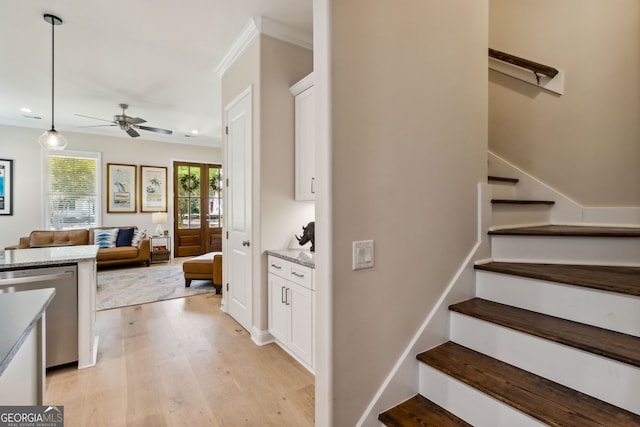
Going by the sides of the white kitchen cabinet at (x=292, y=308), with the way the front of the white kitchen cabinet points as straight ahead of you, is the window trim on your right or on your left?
on your right

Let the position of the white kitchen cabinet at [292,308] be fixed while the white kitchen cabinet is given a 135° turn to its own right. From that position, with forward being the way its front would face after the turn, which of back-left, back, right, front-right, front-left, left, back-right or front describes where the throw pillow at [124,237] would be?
front-left

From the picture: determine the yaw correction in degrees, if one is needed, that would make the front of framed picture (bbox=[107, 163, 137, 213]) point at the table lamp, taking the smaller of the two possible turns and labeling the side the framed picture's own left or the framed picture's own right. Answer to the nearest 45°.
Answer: approximately 45° to the framed picture's own left

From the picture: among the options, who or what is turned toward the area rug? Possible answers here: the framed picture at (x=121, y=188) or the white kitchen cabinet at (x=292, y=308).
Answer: the framed picture

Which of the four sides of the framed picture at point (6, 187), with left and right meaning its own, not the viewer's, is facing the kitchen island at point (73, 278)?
front

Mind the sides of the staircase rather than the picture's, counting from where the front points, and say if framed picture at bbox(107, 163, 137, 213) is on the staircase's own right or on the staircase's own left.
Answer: on the staircase's own right

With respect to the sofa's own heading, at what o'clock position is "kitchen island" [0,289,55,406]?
The kitchen island is roughly at 12 o'clock from the sofa.

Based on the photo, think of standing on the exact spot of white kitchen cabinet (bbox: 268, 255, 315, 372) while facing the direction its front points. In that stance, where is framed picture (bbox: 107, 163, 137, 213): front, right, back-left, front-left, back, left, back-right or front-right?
right

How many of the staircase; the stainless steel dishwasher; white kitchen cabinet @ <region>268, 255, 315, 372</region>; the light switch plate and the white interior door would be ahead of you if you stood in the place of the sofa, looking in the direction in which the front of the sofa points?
5

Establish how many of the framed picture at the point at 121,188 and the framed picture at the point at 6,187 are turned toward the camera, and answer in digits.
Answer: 2

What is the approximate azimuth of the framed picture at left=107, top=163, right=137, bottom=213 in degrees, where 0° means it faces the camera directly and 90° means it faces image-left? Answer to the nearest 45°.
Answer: approximately 0°
